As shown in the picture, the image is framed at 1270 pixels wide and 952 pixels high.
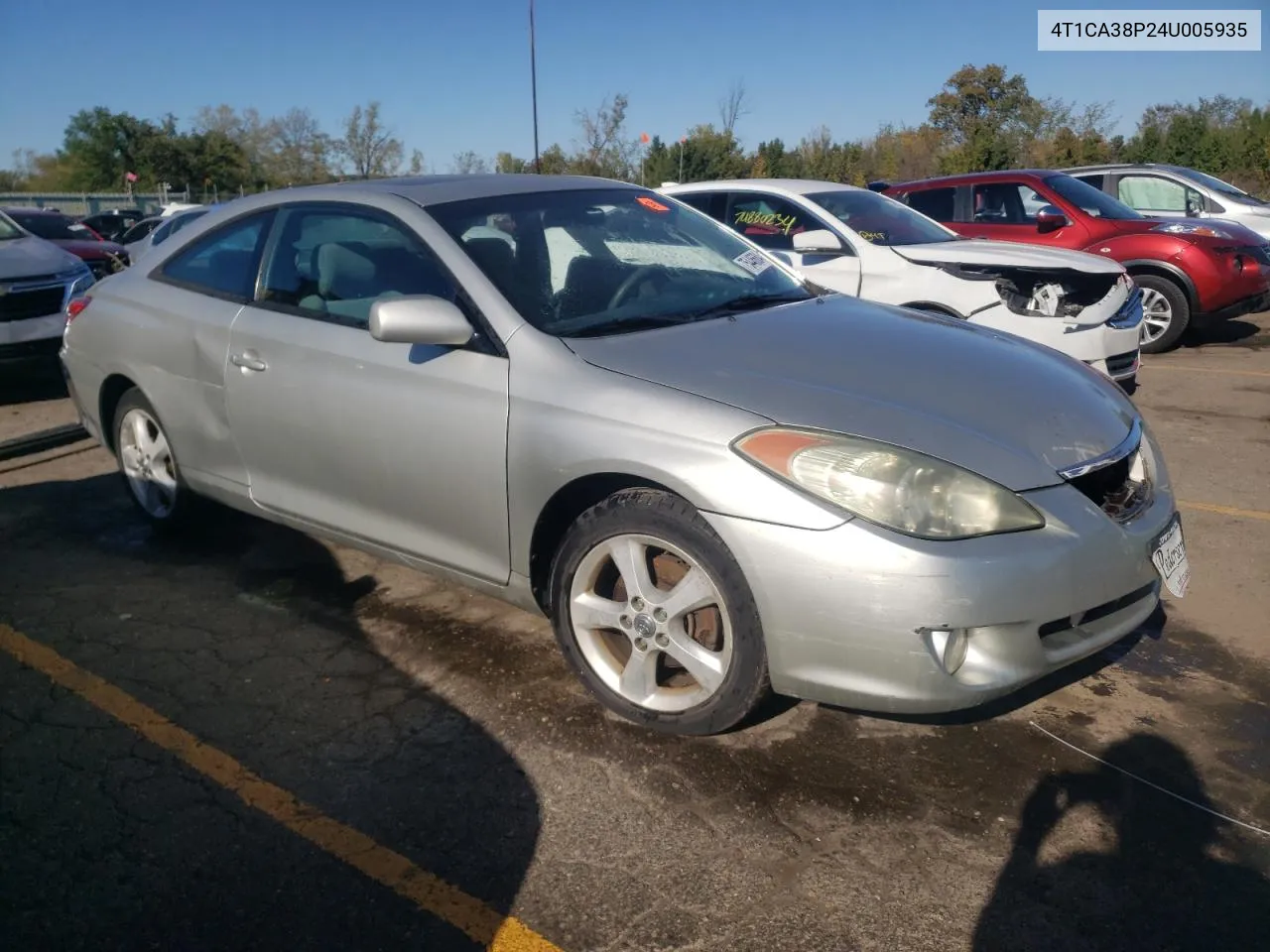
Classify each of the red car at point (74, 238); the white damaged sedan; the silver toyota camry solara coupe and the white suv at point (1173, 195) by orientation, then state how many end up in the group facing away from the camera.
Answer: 0

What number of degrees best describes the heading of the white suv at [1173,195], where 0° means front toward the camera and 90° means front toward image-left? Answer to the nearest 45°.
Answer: approximately 315°

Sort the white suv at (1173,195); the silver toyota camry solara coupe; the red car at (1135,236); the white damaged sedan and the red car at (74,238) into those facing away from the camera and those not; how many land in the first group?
0

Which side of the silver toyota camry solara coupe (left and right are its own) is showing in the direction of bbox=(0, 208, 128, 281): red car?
back

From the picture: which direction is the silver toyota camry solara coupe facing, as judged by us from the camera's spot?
facing the viewer and to the right of the viewer

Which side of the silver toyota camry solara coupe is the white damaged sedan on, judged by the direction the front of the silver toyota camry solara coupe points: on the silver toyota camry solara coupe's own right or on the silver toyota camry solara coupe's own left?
on the silver toyota camry solara coupe's own left

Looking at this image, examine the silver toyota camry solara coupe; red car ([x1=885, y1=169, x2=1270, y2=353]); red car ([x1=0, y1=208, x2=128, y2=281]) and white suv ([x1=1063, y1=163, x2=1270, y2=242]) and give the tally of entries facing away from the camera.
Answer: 0

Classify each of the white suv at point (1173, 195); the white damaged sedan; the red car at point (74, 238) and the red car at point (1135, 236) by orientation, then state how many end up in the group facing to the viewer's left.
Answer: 0
